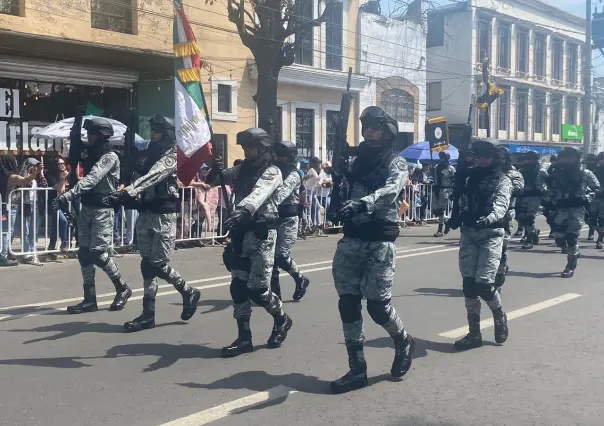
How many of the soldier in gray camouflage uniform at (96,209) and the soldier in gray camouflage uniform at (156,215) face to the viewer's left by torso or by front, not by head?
2

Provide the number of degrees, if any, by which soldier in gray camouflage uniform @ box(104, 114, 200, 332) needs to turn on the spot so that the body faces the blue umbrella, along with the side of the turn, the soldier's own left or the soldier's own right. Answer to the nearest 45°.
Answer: approximately 135° to the soldier's own right

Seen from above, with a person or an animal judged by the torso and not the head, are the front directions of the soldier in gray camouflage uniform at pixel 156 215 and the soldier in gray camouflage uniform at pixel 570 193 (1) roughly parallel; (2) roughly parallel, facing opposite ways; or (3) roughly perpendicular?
roughly parallel

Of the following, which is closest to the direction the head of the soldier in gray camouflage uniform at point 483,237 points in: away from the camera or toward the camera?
toward the camera

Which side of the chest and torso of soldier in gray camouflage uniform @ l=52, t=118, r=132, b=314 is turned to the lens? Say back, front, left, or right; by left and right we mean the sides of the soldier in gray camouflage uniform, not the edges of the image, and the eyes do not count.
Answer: left

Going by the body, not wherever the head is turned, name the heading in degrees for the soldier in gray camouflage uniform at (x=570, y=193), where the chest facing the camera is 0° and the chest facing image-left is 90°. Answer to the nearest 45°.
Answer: approximately 45°

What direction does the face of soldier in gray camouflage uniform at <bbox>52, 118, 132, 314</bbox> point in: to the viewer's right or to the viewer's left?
to the viewer's left

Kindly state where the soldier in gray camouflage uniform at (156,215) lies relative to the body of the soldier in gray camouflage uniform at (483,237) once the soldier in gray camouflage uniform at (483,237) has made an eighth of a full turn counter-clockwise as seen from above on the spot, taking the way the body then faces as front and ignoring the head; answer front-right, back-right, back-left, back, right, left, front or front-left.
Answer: right

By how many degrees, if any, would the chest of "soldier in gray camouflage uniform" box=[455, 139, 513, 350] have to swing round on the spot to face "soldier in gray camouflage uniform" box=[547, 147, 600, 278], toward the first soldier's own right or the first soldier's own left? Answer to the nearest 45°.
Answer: approximately 135° to the first soldier's own right

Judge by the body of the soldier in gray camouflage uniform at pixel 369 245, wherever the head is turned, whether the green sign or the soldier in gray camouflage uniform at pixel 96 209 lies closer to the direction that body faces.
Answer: the soldier in gray camouflage uniform

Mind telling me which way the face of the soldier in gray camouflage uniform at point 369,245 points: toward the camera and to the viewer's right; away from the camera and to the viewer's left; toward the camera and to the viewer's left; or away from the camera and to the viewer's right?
toward the camera and to the viewer's left

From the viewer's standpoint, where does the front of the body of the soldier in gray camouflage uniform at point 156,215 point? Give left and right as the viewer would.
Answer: facing to the left of the viewer

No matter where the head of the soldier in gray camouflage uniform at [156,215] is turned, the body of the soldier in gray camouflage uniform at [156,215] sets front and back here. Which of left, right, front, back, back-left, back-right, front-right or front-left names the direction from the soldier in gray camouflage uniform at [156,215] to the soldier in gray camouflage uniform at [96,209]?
front-right

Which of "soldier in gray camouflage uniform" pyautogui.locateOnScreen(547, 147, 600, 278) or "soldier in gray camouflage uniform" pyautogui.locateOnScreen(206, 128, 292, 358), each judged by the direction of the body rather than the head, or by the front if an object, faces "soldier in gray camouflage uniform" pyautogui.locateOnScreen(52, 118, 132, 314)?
"soldier in gray camouflage uniform" pyautogui.locateOnScreen(547, 147, 600, 278)

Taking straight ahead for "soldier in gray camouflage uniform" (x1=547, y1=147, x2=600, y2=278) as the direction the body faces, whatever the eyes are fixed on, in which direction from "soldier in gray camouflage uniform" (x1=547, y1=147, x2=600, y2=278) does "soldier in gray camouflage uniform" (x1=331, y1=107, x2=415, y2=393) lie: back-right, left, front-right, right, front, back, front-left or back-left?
front-left

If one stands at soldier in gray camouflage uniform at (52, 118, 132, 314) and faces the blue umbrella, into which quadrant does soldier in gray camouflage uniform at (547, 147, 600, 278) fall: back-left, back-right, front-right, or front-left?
front-right
